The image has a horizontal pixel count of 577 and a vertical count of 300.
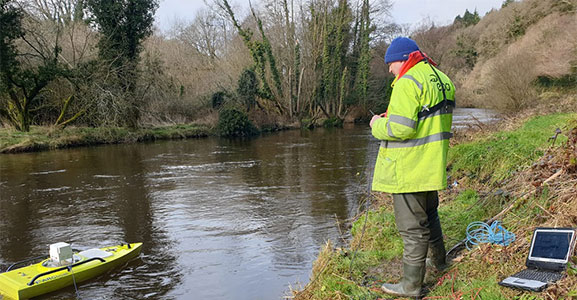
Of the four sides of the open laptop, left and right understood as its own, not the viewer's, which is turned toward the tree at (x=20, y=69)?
right

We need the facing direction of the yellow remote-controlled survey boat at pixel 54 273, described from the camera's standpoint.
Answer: facing away from the viewer and to the right of the viewer

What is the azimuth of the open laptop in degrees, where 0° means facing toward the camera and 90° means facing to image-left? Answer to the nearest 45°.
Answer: approximately 45°

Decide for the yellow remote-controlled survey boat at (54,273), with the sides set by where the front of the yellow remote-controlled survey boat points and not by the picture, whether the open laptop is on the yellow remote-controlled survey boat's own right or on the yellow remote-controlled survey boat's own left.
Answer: on the yellow remote-controlled survey boat's own right

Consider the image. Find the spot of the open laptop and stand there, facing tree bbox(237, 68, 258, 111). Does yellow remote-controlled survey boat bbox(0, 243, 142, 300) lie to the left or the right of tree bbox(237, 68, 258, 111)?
left

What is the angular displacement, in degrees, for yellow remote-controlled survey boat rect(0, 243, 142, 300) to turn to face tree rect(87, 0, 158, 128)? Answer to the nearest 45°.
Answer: approximately 45° to its left

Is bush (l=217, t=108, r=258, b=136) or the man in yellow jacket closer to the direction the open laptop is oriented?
the man in yellow jacket

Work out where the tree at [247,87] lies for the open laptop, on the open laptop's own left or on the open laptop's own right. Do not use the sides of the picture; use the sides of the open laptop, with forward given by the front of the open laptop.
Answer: on the open laptop's own right

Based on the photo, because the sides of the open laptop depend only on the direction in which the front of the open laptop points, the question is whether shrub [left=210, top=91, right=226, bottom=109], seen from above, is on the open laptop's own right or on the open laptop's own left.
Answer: on the open laptop's own right

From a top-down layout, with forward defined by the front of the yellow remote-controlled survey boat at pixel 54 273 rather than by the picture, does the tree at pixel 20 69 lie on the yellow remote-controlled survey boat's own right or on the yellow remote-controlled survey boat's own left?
on the yellow remote-controlled survey boat's own left

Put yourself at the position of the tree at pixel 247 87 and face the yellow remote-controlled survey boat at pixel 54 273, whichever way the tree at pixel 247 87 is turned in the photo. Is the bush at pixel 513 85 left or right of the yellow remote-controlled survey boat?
left

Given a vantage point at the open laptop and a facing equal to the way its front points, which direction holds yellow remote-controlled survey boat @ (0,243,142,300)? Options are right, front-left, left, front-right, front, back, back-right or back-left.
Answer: front-right

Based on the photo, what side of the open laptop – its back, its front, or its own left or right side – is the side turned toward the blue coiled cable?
right
